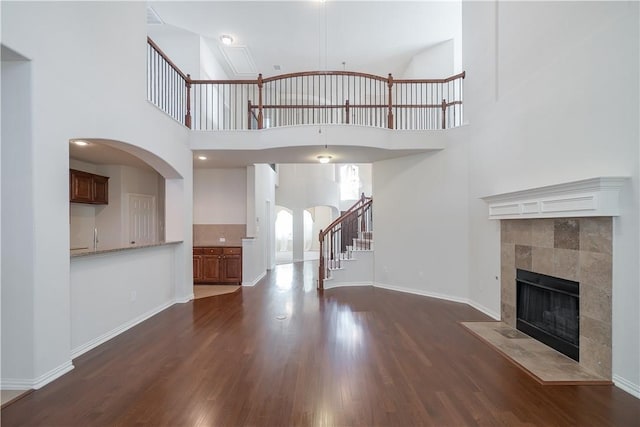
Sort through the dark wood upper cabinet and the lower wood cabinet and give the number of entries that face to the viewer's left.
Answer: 0

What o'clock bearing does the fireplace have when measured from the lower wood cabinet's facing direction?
The fireplace is roughly at 11 o'clock from the lower wood cabinet.

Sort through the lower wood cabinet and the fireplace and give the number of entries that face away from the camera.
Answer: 0

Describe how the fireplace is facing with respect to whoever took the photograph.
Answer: facing the viewer and to the left of the viewer

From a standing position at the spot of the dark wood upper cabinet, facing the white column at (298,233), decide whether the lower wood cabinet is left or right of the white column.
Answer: right

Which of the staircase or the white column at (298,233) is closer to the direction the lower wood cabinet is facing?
the staircase

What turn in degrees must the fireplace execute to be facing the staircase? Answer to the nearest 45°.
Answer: approximately 90° to its right

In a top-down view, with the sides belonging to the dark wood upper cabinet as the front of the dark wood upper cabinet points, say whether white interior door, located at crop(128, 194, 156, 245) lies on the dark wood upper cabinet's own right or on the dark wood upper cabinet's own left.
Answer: on the dark wood upper cabinet's own left

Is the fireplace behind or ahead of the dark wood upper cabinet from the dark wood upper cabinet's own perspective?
ahead

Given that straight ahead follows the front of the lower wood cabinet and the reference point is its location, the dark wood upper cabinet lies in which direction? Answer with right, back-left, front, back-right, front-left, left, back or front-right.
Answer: right
